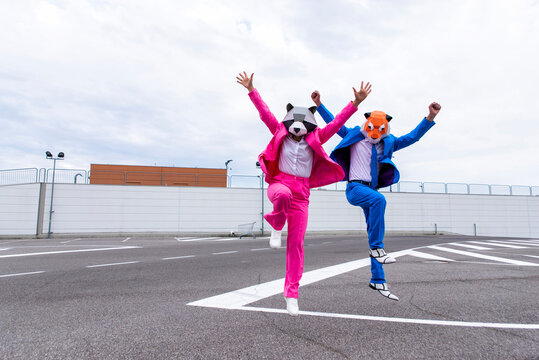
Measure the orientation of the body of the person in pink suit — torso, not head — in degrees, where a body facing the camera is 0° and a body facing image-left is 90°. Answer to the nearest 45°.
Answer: approximately 0°

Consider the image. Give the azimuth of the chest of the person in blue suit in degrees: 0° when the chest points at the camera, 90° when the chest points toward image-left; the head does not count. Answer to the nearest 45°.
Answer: approximately 315°

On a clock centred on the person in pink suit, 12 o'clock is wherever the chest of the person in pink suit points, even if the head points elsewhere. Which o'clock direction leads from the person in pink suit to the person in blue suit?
The person in blue suit is roughly at 8 o'clock from the person in pink suit.
